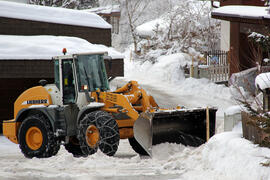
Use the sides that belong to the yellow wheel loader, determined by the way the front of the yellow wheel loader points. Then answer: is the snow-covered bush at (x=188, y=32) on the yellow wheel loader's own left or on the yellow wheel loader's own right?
on the yellow wheel loader's own left

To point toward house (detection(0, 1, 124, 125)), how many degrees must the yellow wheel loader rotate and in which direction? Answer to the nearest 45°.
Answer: approximately 135° to its left

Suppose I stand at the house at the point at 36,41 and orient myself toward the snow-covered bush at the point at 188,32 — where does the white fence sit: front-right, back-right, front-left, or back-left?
front-right

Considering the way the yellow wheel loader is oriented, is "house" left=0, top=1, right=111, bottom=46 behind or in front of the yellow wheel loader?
behind

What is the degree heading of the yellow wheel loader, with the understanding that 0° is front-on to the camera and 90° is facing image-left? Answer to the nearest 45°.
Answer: approximately 315°

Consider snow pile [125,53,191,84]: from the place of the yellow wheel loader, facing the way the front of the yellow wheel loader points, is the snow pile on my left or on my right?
on my left

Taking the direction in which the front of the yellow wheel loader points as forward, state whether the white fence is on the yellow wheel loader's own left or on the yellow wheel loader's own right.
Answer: on the yellow wheel loader's own left

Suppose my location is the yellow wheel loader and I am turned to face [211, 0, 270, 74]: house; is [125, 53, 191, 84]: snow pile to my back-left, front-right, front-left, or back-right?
front-left
